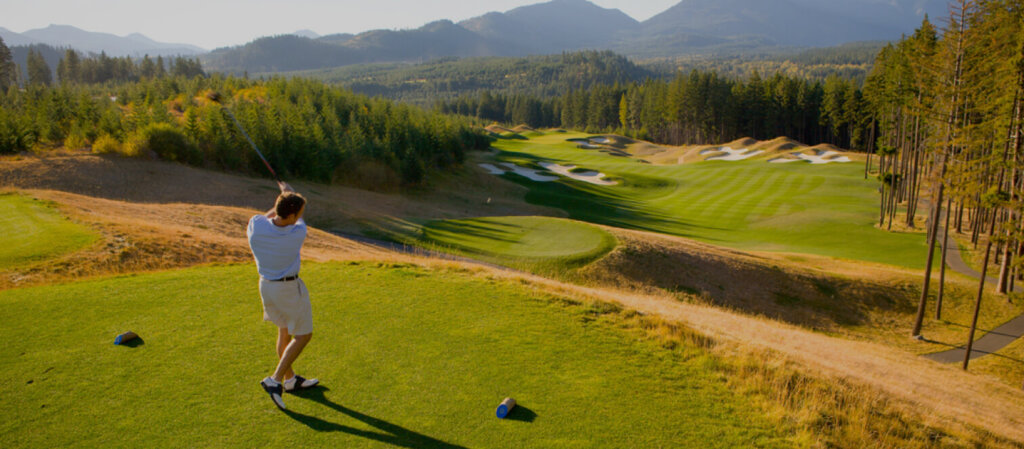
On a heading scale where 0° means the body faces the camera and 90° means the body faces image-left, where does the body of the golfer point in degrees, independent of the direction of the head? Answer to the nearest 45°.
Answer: approximately 225°

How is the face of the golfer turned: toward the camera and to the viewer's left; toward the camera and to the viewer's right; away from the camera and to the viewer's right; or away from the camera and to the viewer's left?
away from the camera and to the viewer's right

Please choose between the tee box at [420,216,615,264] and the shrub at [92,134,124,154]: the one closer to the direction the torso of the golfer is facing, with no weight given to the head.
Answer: the tee box

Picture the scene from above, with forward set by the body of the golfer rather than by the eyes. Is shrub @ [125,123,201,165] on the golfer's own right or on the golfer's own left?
on the golfer's own left

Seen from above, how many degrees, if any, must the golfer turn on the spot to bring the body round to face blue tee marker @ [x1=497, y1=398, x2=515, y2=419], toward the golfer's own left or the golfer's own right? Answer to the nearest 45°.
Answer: approximately 90° to the golfer's own right

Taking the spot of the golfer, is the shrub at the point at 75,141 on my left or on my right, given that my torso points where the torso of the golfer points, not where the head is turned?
on my left

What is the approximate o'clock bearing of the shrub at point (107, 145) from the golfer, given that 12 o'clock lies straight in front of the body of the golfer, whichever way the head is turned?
The shrub is roughly at 10 o'clock from the golfer.

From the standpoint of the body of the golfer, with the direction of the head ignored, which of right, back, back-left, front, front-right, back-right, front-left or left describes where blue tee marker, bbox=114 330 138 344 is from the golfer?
left

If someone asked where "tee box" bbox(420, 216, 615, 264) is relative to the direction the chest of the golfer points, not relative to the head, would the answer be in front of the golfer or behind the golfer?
in front

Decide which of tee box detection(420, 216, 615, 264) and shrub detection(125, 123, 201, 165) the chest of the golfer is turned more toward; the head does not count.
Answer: the tee box
